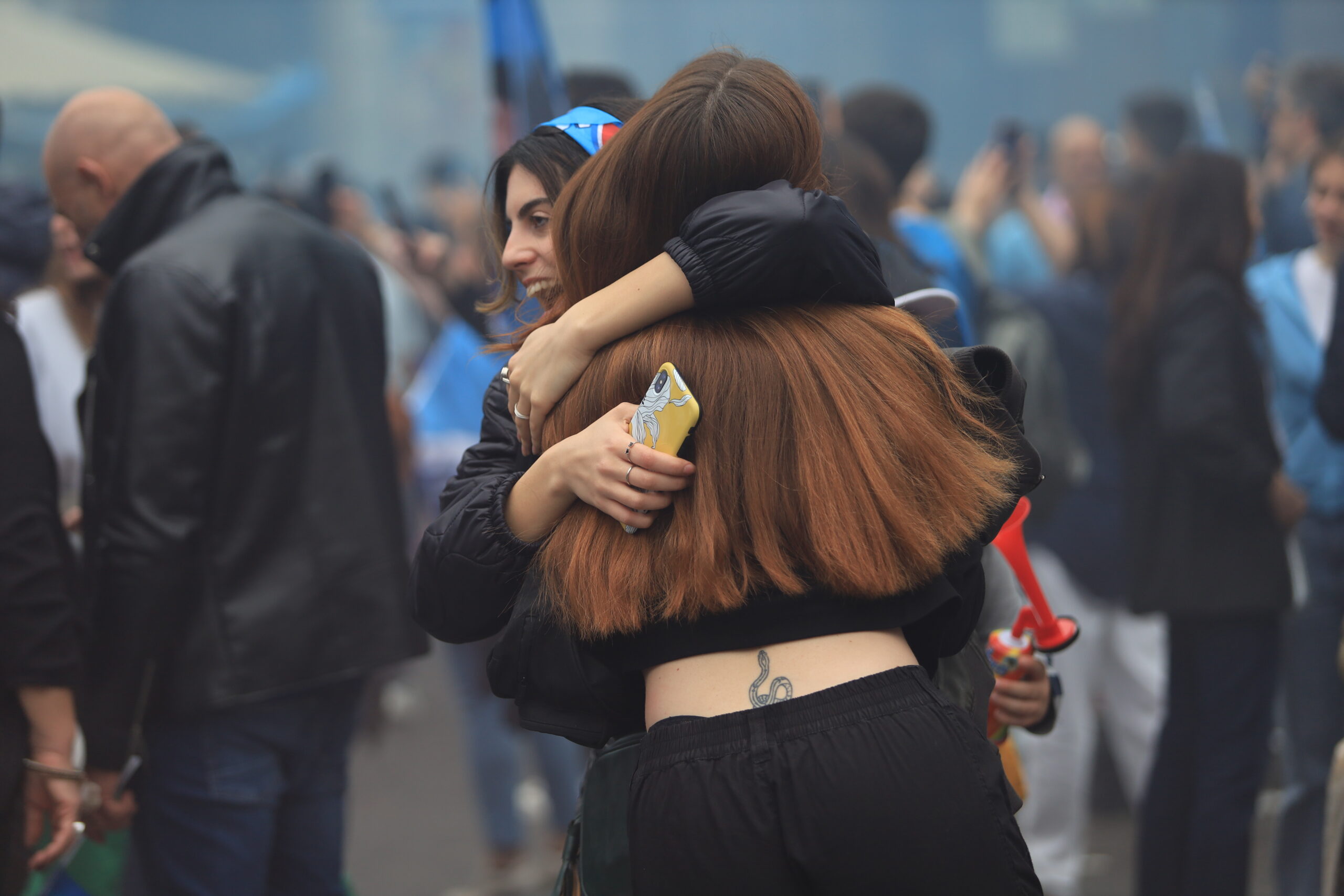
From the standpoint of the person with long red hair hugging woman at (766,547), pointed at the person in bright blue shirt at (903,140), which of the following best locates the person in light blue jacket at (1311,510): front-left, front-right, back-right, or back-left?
front-right

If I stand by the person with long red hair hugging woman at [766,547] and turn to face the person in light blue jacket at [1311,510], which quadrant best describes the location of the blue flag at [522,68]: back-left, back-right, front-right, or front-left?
front-left

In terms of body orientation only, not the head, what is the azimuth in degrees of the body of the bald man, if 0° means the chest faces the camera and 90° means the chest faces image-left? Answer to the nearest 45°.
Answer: approximately 135°

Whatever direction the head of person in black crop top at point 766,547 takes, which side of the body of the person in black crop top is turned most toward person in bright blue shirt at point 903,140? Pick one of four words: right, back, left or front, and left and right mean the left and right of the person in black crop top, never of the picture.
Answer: front

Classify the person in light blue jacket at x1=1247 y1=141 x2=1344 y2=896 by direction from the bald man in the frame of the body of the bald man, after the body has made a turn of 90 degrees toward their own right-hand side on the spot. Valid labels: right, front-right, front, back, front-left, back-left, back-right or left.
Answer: front-right

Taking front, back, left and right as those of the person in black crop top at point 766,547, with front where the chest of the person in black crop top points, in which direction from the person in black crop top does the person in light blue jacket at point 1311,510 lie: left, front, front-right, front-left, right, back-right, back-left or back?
front-right

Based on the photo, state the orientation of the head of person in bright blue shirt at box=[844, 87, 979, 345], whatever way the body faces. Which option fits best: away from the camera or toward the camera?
away from the camera

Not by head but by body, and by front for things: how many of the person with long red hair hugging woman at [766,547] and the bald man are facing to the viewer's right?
0

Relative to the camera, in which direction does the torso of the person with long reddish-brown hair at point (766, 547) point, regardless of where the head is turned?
away from the camera

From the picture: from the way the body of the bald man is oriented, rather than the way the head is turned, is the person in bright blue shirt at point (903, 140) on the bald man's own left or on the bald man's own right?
on the bald man's own right

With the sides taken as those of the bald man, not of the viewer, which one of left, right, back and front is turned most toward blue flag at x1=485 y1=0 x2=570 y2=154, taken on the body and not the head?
right

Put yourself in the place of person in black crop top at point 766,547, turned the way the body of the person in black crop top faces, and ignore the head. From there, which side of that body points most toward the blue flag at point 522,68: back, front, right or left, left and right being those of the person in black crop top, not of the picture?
front
